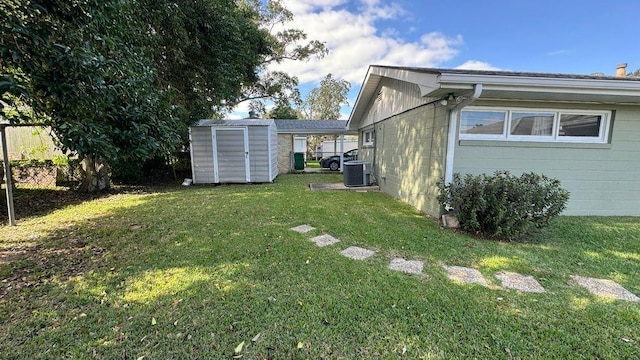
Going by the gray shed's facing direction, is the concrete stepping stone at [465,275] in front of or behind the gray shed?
in front

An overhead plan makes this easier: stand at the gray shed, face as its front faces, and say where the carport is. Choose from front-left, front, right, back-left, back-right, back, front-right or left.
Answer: back-left

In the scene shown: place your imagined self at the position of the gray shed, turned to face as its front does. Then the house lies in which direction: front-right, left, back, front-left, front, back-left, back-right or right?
front-left

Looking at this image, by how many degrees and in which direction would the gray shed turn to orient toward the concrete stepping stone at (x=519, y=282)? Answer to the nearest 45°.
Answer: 0° — it already faces it

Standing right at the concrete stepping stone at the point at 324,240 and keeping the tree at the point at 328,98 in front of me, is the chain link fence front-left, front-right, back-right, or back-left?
front-left

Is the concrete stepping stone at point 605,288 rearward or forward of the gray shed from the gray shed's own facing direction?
forward

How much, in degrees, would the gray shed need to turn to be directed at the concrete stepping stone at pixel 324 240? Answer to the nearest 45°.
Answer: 0° — it already faces it

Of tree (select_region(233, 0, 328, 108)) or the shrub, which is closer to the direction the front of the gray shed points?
the shrub

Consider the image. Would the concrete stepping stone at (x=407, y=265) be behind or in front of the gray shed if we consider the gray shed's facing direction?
in front

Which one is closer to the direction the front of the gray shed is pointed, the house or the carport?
the house

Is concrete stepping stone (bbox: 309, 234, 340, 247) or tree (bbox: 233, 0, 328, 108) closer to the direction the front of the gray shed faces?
the concrete stepping stone

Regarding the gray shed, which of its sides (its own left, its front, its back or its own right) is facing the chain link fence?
right

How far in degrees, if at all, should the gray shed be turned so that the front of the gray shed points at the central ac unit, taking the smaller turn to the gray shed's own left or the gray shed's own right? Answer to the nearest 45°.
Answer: approximately 45° to the gray shed's own left

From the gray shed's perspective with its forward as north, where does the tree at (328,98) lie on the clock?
The tree is roughly at 7 o'clock from the gray shed.

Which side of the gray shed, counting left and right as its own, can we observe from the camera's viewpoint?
front
